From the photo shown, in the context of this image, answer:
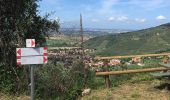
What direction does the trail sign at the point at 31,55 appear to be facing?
toward the camera

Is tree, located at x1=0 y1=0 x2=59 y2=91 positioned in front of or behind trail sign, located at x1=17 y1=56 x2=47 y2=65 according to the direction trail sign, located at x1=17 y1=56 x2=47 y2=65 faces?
behind

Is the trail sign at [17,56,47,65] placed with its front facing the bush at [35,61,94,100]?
no

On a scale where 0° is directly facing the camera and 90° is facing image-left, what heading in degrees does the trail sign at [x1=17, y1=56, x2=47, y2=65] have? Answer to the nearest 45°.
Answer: approximately 0°

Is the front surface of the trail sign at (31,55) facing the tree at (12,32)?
no
